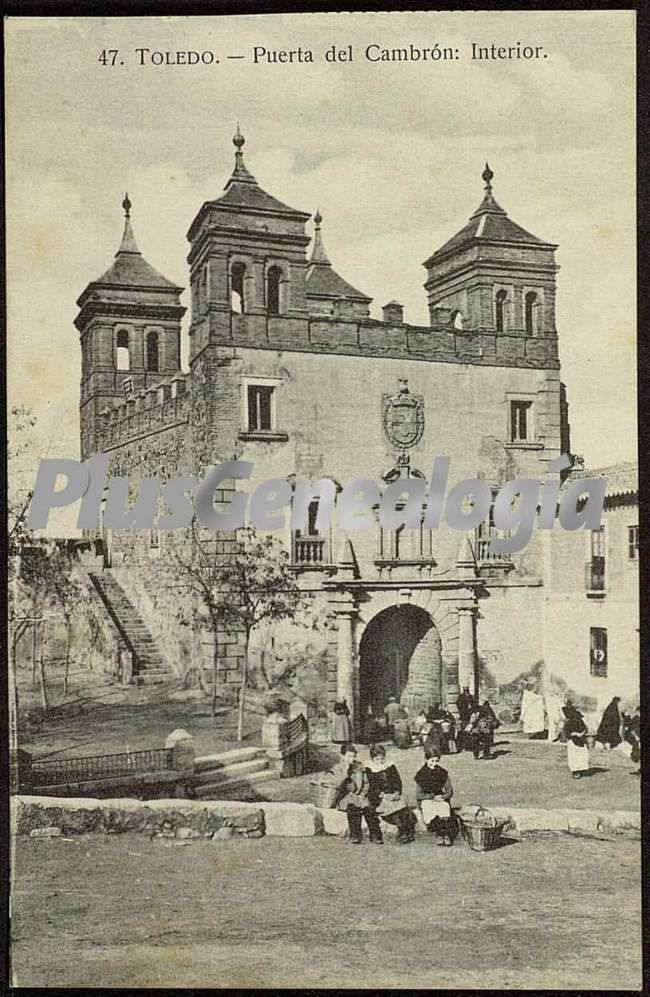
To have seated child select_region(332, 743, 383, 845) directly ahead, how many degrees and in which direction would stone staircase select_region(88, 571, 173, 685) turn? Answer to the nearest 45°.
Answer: approximately 45° to its left

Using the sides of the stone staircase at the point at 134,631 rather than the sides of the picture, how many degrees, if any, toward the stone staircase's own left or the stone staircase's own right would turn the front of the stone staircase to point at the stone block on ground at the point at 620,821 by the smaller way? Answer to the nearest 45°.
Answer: approximately 45° to the stone staircase's own left

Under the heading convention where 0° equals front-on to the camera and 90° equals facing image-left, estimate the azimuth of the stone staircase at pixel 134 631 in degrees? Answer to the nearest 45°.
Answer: approximately 315°
